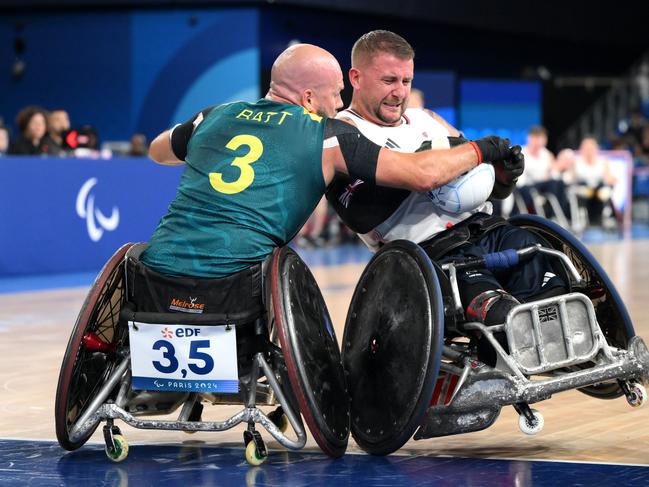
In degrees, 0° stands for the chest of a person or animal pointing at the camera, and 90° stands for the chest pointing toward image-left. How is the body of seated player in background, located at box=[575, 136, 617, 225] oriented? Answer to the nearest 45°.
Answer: approximately 0°

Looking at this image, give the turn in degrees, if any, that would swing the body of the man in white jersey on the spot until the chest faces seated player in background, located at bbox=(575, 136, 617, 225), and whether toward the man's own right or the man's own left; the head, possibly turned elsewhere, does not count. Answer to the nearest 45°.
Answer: approximately 135° to the man's own left

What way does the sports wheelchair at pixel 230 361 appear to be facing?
away from the camera

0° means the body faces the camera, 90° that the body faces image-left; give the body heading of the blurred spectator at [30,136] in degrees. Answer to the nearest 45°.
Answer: approximately 315°

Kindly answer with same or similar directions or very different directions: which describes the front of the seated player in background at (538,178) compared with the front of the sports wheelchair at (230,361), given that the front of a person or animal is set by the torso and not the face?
very different directions

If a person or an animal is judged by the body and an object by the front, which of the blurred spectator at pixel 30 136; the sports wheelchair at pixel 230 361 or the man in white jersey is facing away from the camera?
the sports wheelchair

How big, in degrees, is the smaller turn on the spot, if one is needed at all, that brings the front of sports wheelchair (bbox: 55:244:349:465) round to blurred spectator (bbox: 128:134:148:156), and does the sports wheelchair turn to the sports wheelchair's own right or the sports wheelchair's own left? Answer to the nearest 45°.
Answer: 0° — it already faces them

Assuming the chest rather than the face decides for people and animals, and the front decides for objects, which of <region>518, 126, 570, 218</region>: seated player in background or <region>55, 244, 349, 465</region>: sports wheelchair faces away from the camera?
the sports wheelchair
